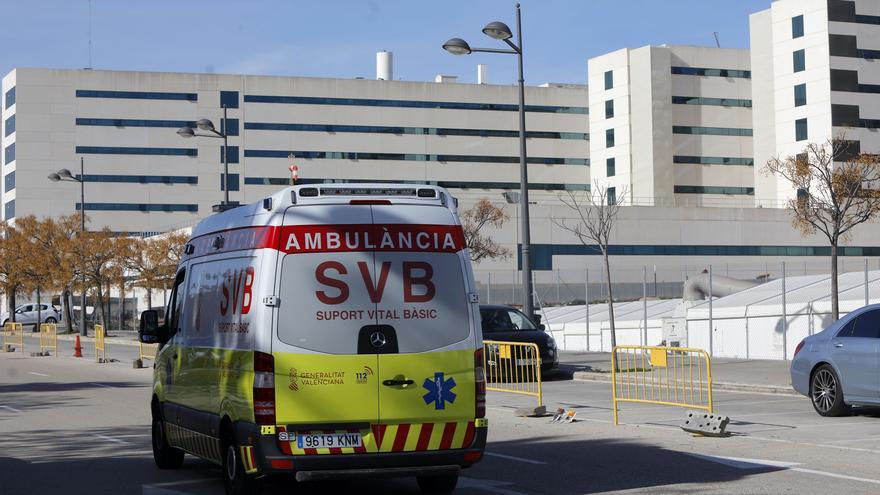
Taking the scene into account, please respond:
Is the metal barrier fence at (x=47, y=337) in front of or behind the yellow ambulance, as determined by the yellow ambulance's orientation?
in front

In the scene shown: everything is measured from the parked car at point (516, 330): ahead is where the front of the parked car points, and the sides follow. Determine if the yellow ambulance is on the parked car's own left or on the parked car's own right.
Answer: on the parked car's own right

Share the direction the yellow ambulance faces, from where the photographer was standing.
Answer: facing away from the viewer and to the left of the viewer

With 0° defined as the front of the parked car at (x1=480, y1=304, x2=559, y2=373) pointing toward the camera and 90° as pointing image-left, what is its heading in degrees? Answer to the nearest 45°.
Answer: approximately 315°

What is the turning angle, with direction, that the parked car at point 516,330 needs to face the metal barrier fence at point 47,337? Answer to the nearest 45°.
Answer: approximately 180°

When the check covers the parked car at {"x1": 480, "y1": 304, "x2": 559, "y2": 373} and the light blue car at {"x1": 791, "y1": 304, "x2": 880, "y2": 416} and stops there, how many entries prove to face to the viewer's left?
0

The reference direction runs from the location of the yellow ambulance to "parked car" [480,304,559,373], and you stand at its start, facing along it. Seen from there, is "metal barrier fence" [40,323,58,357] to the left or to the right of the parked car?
left

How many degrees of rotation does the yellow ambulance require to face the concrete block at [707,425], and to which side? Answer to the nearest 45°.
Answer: approximately 90° to its right

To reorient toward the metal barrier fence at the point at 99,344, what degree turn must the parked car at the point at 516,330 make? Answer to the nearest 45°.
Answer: approximately 180°

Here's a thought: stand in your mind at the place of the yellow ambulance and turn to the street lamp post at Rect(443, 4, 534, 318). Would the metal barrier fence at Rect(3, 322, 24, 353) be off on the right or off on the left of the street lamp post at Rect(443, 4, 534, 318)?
left

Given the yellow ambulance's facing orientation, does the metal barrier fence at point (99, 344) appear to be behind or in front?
in front

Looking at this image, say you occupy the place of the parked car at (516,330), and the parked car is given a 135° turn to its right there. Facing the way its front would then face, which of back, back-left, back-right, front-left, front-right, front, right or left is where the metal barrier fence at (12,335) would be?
front-right

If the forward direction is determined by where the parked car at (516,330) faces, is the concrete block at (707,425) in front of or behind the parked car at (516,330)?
in front
